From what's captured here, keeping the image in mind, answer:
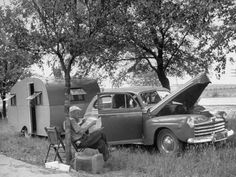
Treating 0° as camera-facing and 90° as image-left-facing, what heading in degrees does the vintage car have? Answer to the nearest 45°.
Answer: approximately 315°

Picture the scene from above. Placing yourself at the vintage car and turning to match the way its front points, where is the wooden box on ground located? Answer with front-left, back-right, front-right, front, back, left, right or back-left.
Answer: right

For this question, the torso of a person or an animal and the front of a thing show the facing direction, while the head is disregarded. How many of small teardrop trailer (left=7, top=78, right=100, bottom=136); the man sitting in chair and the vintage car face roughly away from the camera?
0

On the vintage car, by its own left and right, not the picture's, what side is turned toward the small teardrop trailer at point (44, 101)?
back

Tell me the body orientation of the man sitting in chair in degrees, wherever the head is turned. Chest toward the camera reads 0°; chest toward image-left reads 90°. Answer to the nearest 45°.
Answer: approximately 270°

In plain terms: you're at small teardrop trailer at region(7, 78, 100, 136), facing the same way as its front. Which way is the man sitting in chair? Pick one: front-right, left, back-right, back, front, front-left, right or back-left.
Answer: front-right

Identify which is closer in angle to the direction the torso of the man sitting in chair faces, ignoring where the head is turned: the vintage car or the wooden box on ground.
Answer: the vintage car

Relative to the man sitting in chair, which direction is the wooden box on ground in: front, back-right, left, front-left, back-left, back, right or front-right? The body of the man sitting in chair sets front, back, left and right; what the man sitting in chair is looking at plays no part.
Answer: right

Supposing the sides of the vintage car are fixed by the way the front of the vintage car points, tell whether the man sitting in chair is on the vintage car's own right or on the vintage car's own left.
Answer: on the vintage car's own right

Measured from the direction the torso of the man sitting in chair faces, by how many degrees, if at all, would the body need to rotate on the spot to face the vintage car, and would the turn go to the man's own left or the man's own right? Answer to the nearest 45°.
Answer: approximately 45° to the man's own left

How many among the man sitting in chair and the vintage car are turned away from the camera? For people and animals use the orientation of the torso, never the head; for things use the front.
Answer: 0

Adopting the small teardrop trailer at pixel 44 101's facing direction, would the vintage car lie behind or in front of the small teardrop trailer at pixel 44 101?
in front

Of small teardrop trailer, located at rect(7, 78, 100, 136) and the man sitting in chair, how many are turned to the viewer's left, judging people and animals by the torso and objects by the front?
0
